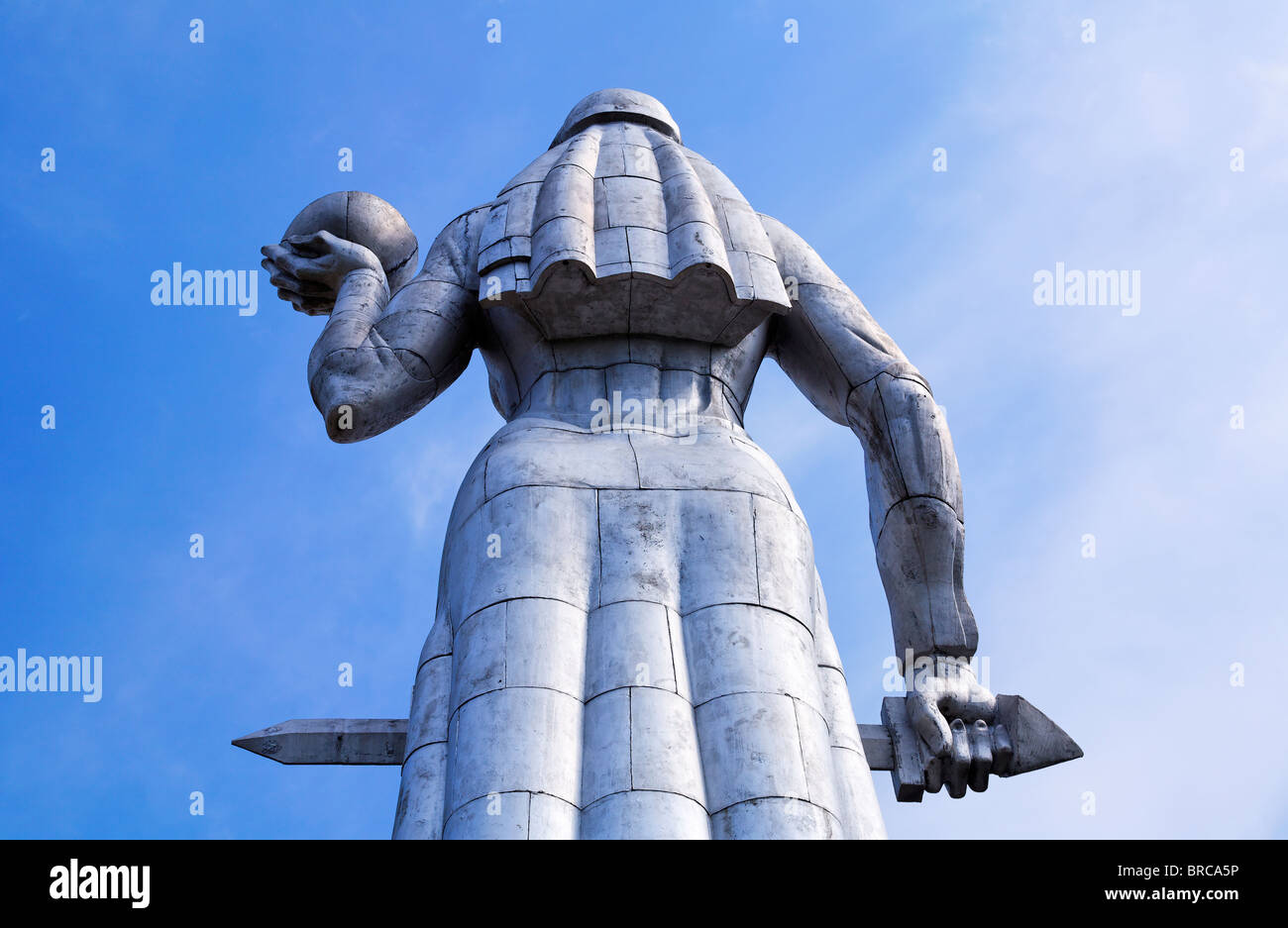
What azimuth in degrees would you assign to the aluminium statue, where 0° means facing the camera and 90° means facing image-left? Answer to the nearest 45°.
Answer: approximately 180°
